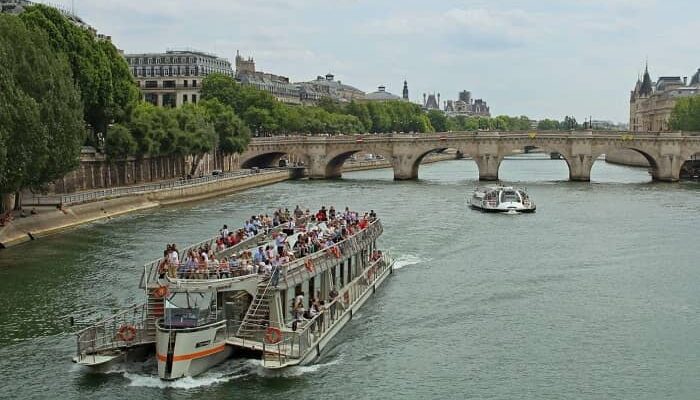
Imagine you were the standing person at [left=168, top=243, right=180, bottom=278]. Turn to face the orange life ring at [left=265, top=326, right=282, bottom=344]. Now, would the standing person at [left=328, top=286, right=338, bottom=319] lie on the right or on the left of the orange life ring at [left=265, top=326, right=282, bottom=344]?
left

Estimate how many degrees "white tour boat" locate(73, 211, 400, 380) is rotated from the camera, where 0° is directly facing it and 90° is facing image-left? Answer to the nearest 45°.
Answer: approximately 45°
